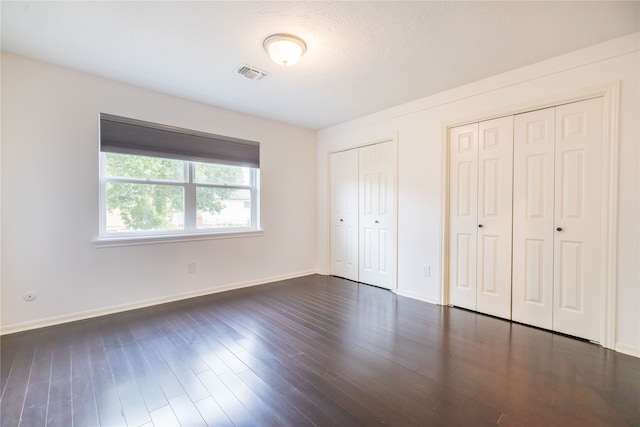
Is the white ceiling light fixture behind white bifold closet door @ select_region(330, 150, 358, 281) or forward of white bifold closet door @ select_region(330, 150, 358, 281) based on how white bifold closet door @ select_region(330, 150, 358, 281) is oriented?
forward

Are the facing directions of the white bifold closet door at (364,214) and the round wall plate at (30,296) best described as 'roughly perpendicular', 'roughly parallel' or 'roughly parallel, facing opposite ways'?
roughly perpendicular

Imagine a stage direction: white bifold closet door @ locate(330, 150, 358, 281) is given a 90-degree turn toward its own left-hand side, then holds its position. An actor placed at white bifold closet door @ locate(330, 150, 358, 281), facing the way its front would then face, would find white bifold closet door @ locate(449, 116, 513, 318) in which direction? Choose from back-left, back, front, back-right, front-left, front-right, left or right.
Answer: front

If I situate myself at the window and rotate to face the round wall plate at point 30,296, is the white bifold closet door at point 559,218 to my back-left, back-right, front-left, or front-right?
back-left

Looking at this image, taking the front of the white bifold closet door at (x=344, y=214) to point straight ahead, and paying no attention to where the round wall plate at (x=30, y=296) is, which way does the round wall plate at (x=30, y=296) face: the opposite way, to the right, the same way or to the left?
to the left

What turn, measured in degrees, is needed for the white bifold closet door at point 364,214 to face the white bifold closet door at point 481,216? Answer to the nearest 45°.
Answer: approximately 90° to its left

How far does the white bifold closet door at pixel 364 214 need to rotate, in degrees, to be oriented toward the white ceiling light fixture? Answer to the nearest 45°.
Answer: approximately 45° to its left

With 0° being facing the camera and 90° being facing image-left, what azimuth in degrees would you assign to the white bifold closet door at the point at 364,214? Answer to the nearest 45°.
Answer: approximately 45°

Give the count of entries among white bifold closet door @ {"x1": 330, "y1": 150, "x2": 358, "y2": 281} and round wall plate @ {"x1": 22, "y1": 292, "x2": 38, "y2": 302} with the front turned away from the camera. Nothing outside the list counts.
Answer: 0

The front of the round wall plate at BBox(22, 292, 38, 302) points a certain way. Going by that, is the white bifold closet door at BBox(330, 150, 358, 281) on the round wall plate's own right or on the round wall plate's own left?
on the round wall plate's own left

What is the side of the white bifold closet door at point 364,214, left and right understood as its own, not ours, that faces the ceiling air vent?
front

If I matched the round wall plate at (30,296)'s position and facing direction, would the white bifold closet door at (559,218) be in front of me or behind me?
in front

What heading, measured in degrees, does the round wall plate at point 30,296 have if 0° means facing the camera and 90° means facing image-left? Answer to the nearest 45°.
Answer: approximately 0°

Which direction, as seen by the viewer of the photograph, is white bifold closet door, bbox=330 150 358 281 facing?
facing the viewer and to the left of the viewer

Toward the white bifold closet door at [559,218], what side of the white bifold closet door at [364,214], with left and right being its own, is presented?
left

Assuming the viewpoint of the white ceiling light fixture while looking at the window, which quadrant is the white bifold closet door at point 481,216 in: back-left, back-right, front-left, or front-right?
back-right
